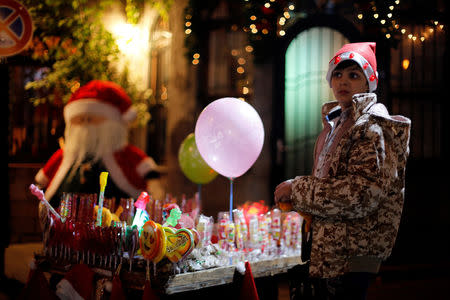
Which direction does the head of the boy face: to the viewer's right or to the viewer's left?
to the viewer's left

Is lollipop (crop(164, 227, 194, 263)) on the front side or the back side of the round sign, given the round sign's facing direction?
on the front side

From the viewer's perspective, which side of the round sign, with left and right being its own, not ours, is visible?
front

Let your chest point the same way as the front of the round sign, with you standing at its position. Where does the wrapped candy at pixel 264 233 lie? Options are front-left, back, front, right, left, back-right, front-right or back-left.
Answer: front-left

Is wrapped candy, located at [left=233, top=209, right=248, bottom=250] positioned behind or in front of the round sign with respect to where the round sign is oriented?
in front

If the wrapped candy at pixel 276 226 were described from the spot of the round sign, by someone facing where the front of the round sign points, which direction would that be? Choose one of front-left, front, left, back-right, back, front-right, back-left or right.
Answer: front-left

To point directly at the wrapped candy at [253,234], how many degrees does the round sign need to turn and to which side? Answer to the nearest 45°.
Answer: approximately 45° to its left

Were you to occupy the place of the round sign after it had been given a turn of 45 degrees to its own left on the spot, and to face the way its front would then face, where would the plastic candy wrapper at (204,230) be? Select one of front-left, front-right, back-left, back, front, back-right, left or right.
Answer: front
